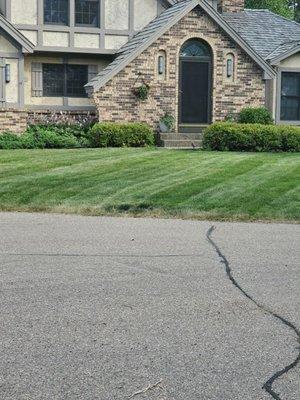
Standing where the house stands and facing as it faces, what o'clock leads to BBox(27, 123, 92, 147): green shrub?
The green shrub is roughly at 2 o'clock from the house.

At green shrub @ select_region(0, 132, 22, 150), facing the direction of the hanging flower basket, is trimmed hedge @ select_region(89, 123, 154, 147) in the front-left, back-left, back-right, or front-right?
front-right

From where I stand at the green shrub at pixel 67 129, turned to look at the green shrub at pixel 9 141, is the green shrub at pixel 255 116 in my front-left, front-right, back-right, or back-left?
back-left

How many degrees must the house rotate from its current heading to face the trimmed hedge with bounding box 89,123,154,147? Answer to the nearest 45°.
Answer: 0° — it already faces it

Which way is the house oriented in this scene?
toward the camera
